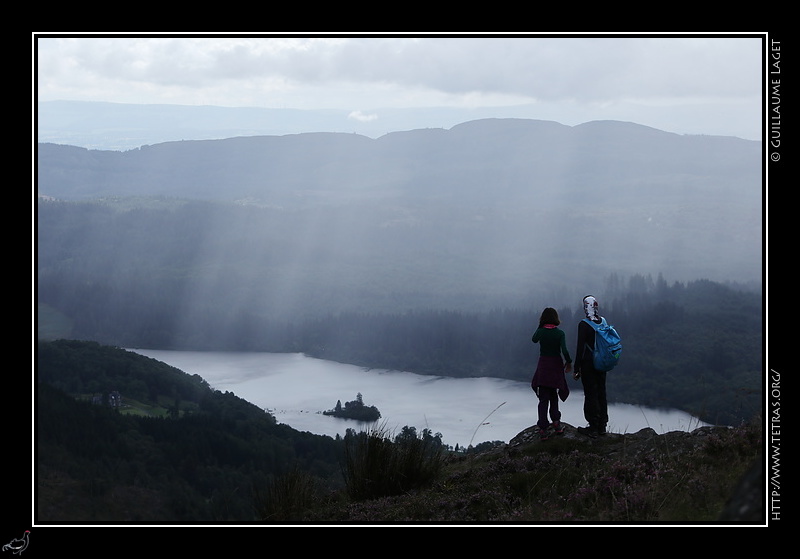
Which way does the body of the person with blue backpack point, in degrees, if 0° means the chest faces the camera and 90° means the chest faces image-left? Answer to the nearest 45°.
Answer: approximately 135°
